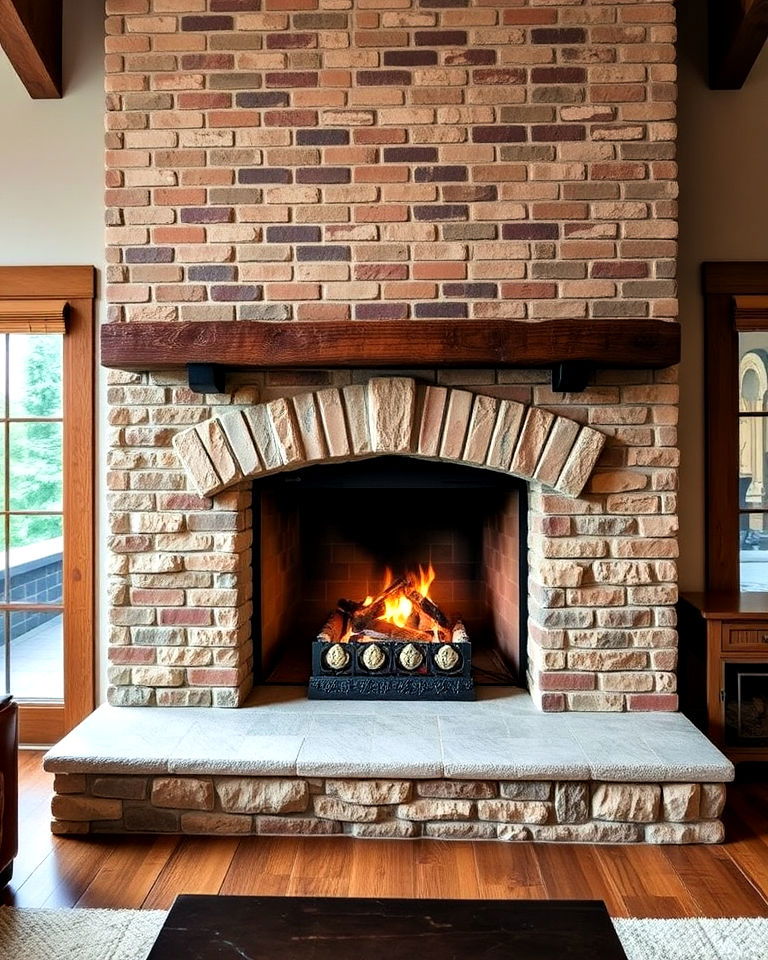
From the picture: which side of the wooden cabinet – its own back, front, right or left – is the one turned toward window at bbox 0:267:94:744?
right

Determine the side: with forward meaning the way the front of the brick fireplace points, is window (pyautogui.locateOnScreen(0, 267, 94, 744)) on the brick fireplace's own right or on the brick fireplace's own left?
on the brick fireplace's own right

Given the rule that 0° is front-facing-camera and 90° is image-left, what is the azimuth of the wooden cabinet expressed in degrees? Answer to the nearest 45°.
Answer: approximately 0°

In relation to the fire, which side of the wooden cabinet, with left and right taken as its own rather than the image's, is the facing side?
right

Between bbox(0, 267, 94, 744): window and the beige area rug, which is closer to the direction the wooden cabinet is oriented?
the beige area rug

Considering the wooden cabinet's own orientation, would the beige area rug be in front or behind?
in front

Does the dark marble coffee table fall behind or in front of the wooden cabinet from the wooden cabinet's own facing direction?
in front

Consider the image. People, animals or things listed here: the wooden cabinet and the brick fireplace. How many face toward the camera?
2
